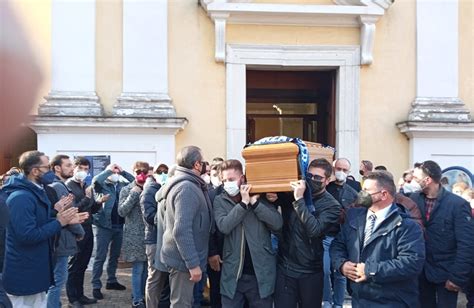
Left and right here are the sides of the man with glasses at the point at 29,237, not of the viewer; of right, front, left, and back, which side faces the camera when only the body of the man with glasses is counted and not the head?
right

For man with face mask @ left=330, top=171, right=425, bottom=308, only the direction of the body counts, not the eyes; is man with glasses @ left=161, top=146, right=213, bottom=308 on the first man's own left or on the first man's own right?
on the first man's own right

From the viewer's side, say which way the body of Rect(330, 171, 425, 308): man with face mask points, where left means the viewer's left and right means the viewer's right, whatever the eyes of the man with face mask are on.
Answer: facing the viewer and to the left of the viewer

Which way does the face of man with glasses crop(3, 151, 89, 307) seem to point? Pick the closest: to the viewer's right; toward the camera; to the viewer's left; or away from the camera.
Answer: to the viewer's right

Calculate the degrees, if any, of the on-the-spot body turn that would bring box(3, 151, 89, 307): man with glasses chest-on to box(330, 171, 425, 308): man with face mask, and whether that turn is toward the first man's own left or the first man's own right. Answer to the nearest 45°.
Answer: approximately 45° to the first man's own right

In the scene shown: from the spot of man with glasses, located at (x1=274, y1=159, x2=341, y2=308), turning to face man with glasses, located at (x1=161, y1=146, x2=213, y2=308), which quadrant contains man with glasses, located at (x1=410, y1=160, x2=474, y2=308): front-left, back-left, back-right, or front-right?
back-right

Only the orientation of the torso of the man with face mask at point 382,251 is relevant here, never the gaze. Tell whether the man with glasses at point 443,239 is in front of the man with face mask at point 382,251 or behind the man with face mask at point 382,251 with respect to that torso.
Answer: behind

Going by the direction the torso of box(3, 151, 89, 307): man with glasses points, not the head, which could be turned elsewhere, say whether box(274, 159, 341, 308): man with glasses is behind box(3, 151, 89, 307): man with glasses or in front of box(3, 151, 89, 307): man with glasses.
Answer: in front

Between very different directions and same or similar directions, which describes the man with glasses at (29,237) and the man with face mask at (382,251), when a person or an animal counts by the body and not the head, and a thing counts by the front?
very different directions

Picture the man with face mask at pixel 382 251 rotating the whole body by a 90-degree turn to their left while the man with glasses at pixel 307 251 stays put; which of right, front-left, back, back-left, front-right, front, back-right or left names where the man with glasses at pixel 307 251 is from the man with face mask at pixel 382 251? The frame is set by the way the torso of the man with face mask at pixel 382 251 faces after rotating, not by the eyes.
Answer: back

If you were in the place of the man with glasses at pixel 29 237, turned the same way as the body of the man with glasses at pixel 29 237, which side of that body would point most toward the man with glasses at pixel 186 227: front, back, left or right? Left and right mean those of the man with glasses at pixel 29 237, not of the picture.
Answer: front

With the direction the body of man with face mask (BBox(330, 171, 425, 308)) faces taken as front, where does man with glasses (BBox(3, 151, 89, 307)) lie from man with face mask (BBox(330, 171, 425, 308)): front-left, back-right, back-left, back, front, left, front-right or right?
front-right

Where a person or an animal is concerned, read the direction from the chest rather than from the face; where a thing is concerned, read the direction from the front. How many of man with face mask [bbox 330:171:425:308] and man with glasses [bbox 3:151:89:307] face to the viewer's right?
1
